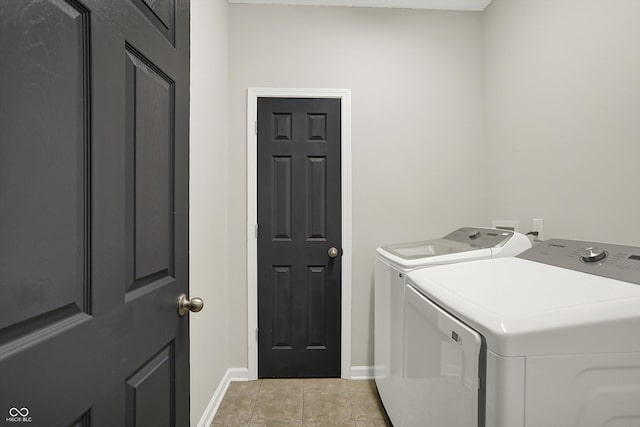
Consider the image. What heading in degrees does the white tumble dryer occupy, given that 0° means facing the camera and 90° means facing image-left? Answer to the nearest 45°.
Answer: approximately 45°

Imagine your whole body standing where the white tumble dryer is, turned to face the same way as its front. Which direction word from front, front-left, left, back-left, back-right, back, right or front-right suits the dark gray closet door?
right

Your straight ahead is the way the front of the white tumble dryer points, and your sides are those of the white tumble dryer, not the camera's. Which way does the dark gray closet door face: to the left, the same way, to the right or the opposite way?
to the left

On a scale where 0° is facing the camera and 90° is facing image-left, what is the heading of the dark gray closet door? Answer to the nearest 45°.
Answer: approximately 0°

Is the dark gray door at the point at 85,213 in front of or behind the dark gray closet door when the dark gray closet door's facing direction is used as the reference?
in front

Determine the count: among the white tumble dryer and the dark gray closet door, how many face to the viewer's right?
0

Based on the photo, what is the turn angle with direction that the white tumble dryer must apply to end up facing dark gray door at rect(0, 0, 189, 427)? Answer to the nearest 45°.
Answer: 0° — it already faces it

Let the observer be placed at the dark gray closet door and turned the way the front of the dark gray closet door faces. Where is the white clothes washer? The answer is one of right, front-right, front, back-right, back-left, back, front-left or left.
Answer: front-left
